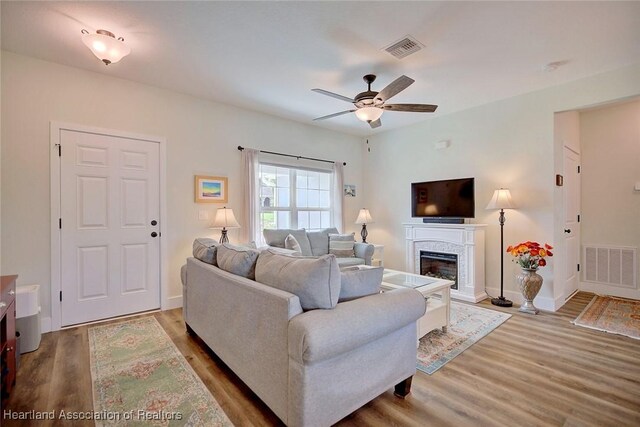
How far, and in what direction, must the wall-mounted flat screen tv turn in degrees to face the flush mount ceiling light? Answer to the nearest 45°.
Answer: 0° — it already faces it

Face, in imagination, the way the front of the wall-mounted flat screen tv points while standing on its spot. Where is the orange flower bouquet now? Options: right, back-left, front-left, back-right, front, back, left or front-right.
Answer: left

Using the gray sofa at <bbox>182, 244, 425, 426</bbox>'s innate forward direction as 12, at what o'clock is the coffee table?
The coffee table is roughly at 12 o'clock from the gray sofa.

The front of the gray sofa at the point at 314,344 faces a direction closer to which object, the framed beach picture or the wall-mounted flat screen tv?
the wall-mounted flat screen tv

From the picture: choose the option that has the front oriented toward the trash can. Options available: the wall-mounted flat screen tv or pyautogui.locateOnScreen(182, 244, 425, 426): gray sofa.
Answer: the wall-mounted flat screen tv

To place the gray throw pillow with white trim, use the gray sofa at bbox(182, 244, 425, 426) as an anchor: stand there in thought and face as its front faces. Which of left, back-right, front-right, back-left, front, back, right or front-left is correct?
front-left

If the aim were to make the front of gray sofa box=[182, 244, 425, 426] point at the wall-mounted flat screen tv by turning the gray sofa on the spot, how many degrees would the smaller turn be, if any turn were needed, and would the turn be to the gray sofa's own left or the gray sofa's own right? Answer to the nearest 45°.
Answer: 0° — it already faces it

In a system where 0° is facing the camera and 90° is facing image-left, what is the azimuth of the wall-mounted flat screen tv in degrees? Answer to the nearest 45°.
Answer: approximately 45°

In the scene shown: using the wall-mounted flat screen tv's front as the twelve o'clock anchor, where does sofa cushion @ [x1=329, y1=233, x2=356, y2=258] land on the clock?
The sofa cushion is roughly at 1 o'clock from the wall-mounted flat screen tv.

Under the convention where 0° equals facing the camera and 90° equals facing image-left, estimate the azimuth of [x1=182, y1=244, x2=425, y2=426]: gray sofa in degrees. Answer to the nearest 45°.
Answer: approximately 225°

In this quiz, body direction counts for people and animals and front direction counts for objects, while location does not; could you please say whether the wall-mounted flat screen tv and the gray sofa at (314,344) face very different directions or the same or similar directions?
very different directions
